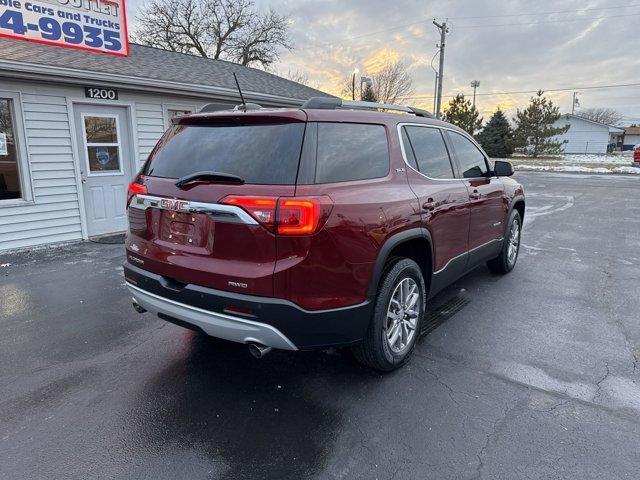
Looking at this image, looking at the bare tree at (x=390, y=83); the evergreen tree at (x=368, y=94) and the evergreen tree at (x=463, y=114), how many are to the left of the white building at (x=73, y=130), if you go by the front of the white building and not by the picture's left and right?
3

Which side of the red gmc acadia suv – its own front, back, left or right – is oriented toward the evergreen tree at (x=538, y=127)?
front

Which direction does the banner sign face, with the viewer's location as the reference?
facing the viewer and to the right of the viewer

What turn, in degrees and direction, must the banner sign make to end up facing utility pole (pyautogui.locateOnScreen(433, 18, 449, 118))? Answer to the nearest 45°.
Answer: approximately 90° to its left

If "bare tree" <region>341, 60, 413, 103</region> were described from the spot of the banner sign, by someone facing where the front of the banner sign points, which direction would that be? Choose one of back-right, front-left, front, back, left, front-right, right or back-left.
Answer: left

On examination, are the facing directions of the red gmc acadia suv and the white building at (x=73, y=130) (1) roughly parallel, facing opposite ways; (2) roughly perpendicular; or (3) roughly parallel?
roughly perpendicular

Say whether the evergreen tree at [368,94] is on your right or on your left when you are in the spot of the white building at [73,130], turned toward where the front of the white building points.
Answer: on your left

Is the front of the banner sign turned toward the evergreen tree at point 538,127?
no

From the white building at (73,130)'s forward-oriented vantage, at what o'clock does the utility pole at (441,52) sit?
The utility pole is roughly at 9 o'clock from the white building.

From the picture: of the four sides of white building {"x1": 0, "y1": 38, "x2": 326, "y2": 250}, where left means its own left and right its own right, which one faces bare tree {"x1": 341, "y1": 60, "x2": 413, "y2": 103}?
left

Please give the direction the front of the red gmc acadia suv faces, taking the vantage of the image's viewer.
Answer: facing away from the viewer and to the right of the viewer

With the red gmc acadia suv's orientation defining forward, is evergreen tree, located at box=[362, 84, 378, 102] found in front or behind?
in front

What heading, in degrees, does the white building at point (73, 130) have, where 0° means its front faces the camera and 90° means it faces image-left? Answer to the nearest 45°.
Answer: approximately 315°

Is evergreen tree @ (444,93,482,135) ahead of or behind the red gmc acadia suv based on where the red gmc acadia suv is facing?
ahead

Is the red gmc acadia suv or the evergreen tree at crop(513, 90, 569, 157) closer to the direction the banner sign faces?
the red gmc acadia suv

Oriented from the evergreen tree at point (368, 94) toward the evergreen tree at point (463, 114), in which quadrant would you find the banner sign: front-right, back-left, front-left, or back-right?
back-right
